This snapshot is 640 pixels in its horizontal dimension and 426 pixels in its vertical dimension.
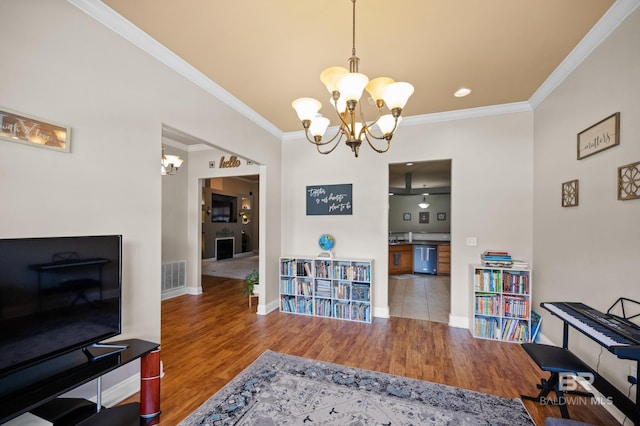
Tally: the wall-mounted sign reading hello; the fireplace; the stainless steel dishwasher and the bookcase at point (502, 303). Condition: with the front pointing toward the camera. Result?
4

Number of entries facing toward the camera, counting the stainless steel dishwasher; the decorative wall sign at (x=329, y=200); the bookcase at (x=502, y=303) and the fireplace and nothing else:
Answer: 4

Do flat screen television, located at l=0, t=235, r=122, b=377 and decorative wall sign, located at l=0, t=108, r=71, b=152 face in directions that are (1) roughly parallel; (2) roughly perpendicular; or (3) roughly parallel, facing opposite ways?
roughly parallel

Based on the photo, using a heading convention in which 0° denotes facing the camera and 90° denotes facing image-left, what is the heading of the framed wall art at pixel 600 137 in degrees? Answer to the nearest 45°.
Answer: approximately 45°

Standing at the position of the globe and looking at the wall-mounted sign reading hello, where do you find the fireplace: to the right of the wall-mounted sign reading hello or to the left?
right

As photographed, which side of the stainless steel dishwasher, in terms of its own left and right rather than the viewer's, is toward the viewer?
front

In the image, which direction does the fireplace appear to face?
toward the camera

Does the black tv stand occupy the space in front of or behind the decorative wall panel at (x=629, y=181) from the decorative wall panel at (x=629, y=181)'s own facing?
in front

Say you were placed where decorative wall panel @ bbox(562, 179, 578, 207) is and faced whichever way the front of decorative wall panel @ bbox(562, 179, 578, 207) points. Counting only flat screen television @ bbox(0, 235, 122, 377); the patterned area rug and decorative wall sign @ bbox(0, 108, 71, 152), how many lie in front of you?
3

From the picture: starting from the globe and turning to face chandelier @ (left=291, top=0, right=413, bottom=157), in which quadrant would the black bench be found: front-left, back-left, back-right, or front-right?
front-left

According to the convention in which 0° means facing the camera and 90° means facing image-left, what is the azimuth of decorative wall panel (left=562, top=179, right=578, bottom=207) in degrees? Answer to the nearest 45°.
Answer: approximately 45°

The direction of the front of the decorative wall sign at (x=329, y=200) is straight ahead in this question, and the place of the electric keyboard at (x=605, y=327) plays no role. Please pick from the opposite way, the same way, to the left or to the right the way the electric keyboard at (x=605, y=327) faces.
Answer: to the right

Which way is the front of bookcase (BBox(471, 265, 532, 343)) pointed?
toward the camera
